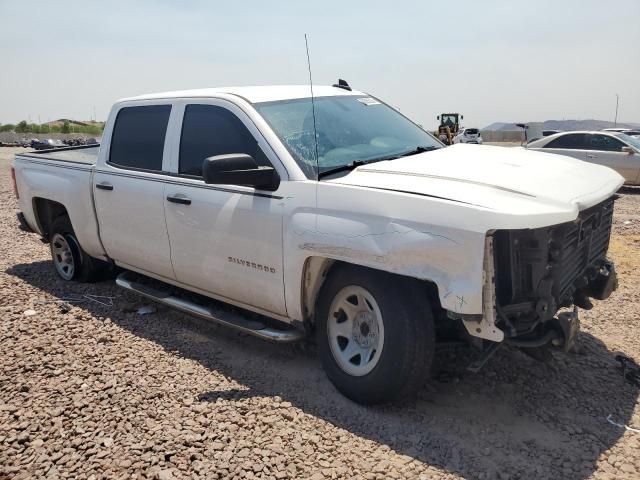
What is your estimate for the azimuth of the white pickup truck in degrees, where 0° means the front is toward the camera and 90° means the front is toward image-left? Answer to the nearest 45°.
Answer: approximately 315°

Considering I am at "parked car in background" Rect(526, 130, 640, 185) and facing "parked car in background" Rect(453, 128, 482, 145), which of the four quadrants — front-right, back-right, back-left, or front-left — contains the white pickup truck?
back-left

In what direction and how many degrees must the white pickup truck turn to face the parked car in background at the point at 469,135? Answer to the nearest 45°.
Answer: approximately 135° to its left

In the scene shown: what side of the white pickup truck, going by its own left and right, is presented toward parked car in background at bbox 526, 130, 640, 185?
left
